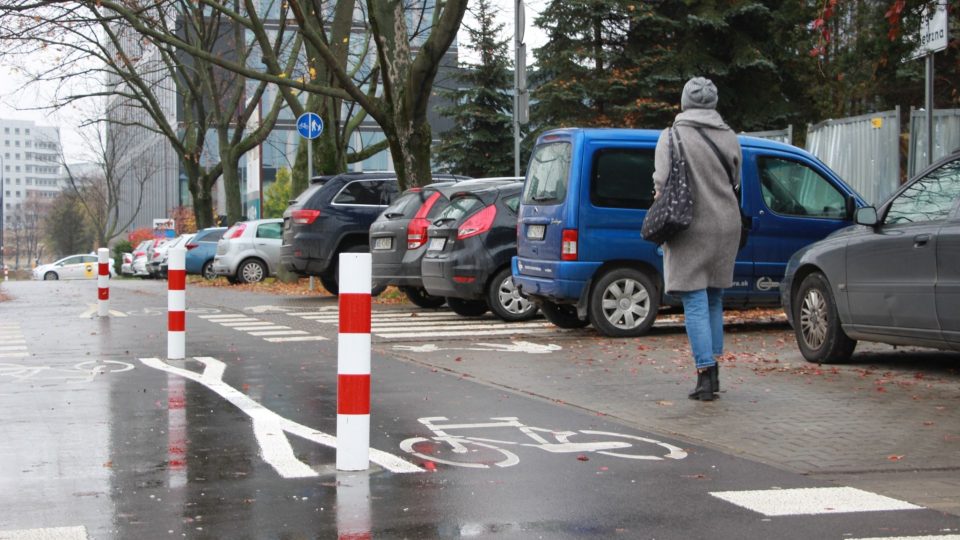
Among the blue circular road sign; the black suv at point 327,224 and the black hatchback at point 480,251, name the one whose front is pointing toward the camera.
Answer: the blue circular road sign

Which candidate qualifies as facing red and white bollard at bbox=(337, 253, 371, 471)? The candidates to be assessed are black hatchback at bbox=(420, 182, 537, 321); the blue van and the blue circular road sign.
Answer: the blue circular road sign

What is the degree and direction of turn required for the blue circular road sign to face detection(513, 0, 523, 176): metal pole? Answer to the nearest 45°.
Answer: approximately 45° to its left

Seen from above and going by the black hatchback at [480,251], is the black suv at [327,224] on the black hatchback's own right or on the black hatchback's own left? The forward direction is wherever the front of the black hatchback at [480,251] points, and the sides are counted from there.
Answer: on the black hatchback's own left

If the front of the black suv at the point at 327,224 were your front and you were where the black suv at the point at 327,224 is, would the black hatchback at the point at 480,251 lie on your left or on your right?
on your right

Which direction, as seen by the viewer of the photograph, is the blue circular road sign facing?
facing the viewer

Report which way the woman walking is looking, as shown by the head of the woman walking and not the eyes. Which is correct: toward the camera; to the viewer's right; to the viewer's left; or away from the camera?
away from the camera

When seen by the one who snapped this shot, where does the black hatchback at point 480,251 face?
facing away from the viewer and to the right of the viewer

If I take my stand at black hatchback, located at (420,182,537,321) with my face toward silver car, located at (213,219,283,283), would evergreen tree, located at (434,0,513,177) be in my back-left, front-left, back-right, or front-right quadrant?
front-right

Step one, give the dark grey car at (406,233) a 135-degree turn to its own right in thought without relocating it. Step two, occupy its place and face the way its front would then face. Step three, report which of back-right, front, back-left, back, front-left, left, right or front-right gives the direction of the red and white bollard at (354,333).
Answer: front

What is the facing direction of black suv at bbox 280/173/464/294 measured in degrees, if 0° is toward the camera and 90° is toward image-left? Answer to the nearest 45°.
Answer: approximately 225°

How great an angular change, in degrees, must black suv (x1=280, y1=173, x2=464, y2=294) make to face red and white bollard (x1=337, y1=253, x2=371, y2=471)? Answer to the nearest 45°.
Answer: approximately 135° to its right
